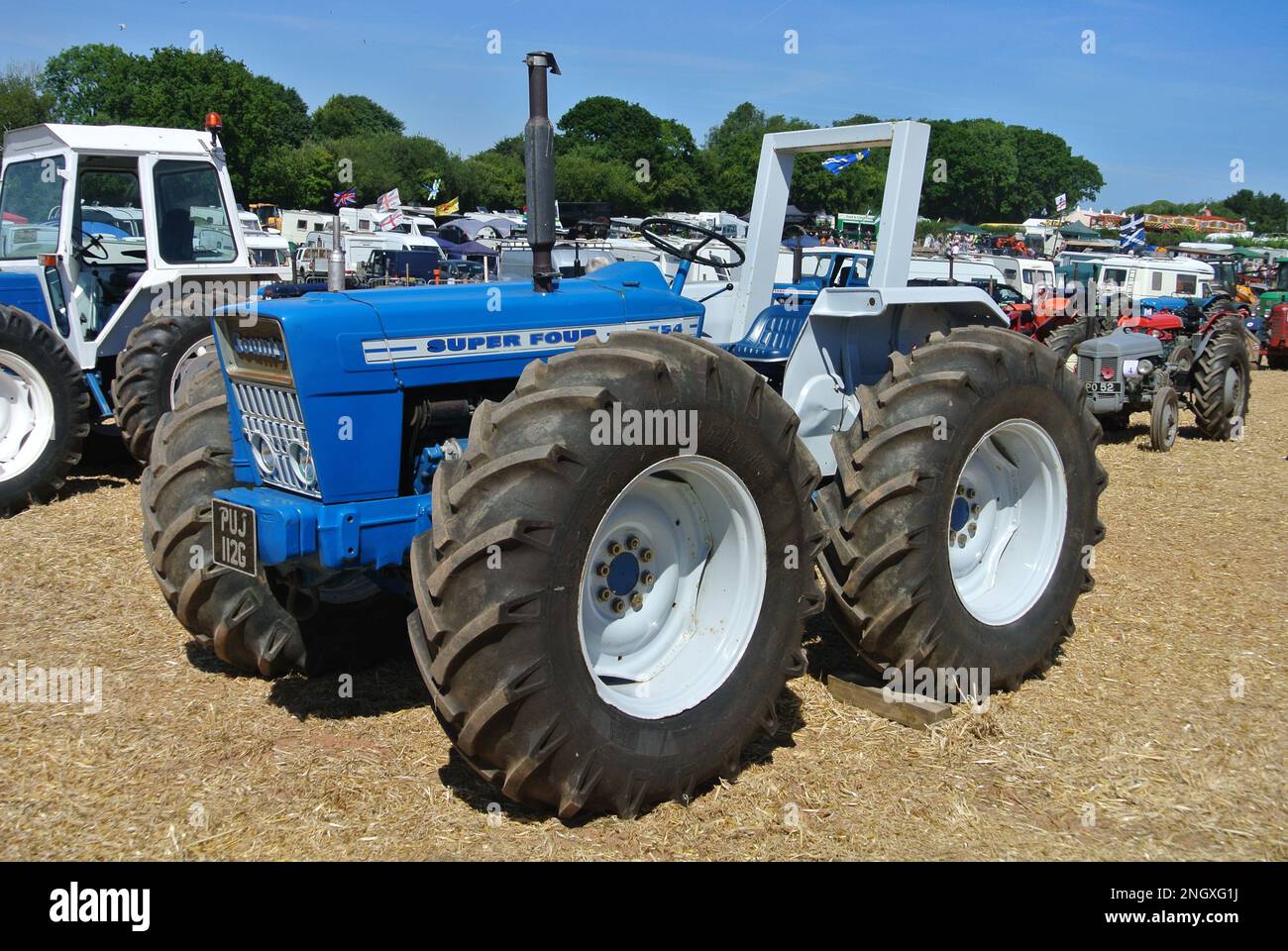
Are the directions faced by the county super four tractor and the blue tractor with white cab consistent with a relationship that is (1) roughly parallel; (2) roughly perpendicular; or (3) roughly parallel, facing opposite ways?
roughly parallel

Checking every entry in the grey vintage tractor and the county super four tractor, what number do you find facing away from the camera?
0

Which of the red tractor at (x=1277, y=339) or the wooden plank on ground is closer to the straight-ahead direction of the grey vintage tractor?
the wooden plank on ground

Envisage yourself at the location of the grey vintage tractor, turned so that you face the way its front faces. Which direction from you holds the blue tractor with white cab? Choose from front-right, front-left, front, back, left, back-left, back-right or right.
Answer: front

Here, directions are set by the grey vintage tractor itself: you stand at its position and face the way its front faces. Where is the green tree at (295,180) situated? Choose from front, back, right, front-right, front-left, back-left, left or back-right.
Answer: right

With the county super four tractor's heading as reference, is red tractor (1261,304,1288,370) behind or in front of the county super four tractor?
behind

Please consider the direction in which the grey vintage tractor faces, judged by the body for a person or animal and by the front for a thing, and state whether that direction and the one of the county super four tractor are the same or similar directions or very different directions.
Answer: same or similar directions

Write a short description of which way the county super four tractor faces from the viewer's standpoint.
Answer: facing the viewer and to the left of the viewer

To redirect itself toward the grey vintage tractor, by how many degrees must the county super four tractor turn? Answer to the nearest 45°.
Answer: approximately 180°

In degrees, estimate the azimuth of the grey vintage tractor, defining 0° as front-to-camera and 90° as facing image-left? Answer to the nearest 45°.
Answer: approximately 45°
